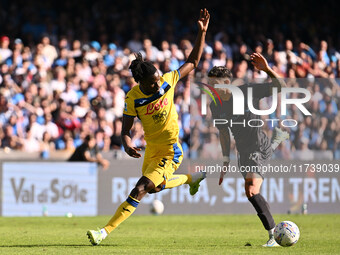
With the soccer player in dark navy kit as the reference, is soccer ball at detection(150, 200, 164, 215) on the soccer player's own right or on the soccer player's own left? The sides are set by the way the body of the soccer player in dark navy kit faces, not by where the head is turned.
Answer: on the soccer player's own right

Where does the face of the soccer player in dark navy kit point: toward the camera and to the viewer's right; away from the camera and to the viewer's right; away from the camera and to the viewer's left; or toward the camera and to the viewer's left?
toward the camera and to the viewer's left
